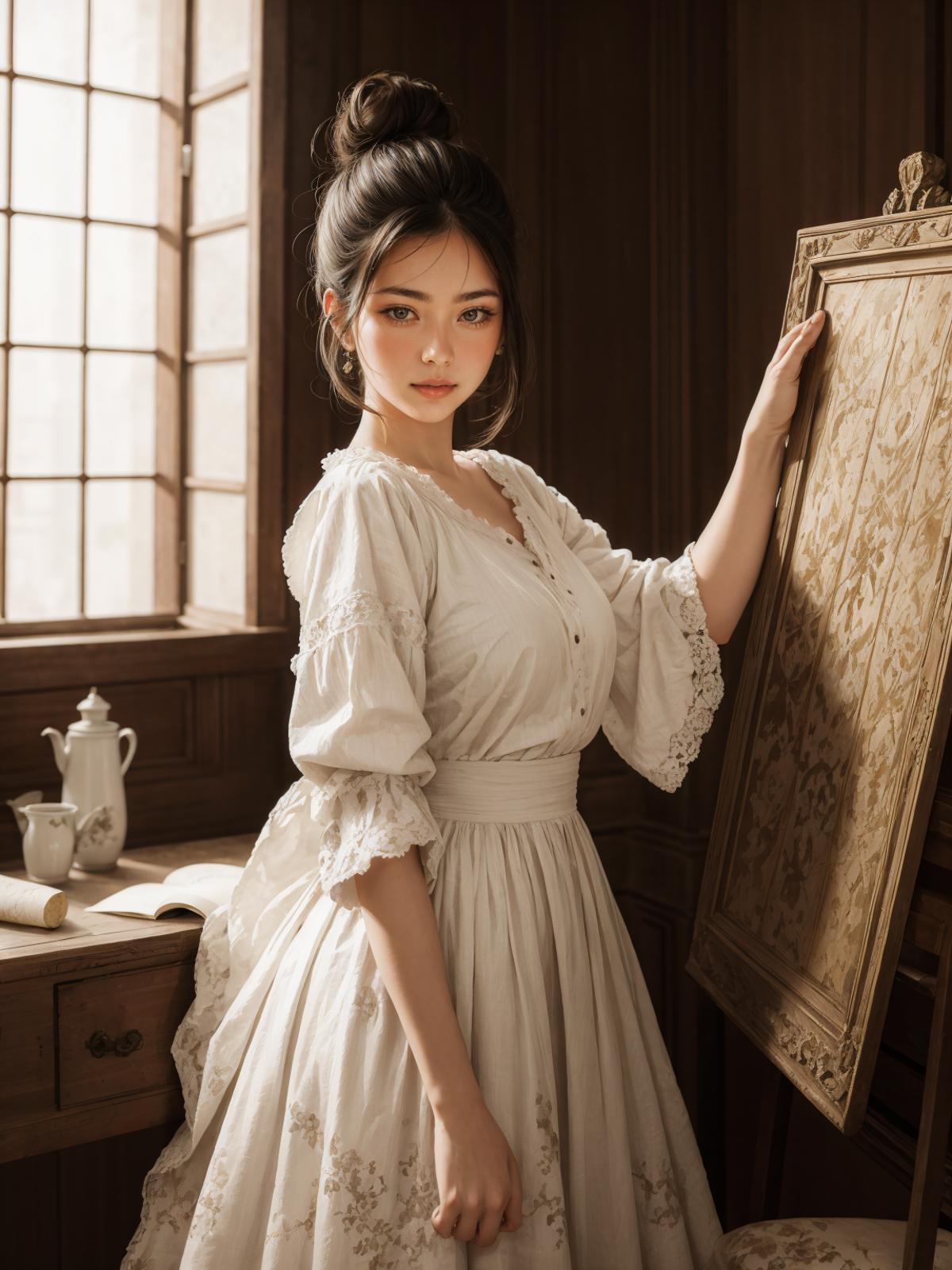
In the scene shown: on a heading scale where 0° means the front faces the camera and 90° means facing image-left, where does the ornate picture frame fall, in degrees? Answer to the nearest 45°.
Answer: approximately 45°

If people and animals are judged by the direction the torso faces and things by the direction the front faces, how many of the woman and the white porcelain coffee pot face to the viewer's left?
1

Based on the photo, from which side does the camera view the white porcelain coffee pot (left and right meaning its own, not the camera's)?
left

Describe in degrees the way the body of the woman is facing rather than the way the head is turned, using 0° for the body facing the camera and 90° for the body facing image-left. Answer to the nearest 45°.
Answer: approximately 315°

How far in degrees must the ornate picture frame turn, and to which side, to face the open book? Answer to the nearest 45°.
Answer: approximately 45° to its right

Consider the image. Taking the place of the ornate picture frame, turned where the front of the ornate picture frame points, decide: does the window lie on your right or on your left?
on your right

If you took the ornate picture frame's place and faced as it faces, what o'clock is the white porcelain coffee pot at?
The white porcelain coffee pot is roughly at 2 o'clock from the ornate picture frame.

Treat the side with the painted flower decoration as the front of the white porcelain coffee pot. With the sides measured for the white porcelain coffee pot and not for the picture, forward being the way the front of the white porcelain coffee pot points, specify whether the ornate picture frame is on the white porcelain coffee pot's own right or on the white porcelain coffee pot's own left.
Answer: on the white porcelain coffee pot's own left
